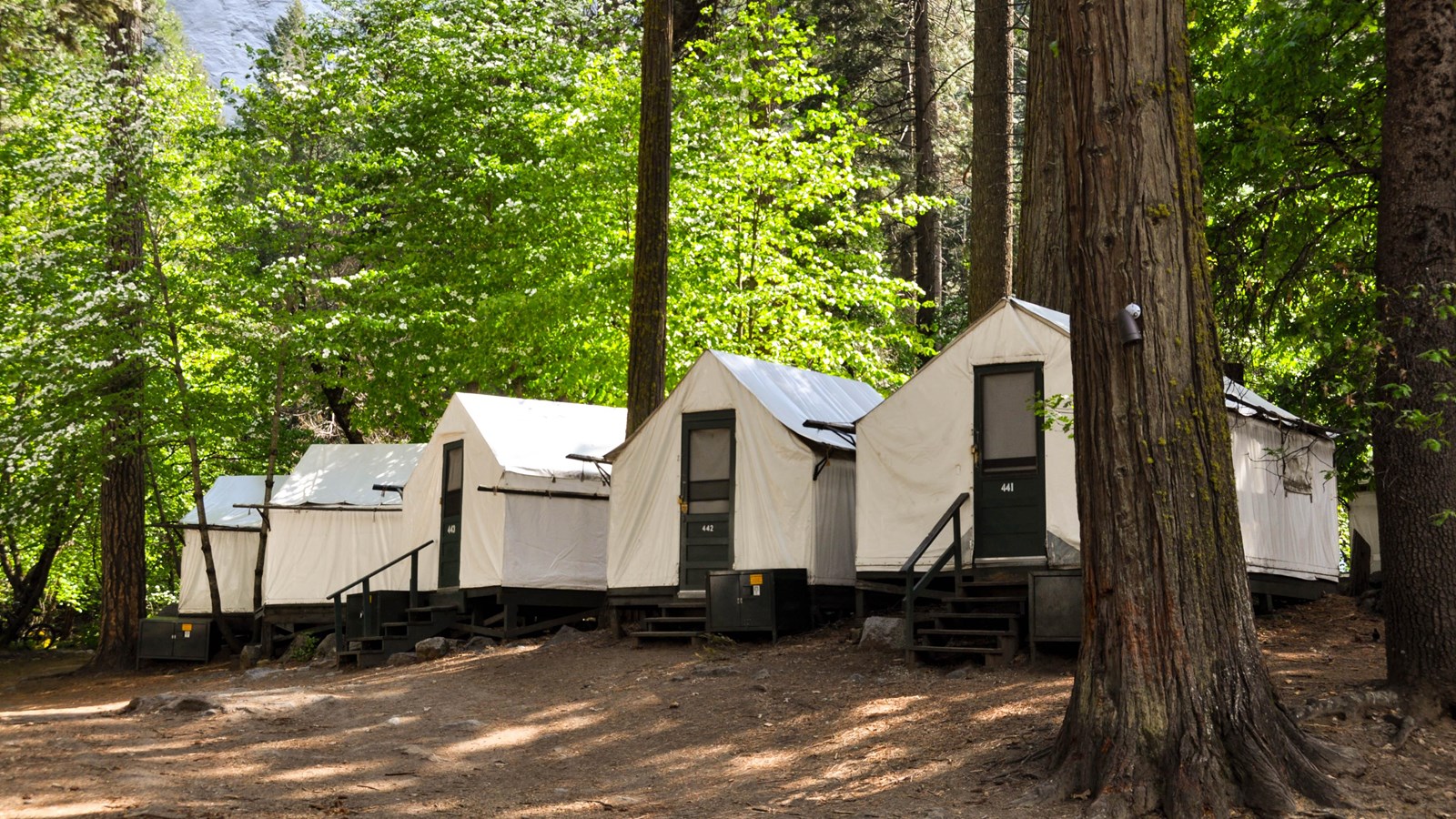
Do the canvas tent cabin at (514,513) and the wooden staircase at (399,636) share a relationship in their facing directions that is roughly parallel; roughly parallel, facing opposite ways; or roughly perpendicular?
roughly parallel

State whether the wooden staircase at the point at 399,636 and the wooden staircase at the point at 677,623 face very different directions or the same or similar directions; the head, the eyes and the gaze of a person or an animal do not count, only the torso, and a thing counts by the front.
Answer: same or similar directions

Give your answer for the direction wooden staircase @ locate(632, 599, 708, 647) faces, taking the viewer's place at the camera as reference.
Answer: facing the viewer and to the left of the viewer

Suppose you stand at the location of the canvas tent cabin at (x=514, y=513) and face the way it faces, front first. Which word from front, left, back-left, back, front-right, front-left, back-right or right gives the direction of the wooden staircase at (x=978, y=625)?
left

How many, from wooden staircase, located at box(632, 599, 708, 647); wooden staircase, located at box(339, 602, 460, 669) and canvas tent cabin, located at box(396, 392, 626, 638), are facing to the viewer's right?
0

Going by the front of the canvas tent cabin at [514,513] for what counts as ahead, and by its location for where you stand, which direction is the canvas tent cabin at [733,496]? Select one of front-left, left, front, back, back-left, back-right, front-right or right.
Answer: left

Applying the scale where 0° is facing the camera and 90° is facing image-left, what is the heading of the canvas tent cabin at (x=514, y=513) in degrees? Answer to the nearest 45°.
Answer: approximately 45°

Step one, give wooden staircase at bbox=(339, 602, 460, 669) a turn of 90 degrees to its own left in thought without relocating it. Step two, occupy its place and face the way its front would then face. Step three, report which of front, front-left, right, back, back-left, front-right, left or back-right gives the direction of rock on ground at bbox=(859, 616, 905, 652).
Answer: front

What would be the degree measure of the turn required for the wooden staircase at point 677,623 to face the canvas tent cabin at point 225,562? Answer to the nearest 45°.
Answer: approximately 90° to its right

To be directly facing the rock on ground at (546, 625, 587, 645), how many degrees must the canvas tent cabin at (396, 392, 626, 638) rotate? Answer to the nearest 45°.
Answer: approximately 90° to its left

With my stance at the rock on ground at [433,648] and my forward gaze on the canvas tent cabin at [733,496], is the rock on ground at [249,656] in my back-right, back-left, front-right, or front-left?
back-left

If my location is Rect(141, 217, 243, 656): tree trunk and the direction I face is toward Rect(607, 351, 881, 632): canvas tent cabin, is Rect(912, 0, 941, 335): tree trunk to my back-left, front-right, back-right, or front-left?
front-left

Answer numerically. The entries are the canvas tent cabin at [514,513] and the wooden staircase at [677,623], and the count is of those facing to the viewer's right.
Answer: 0

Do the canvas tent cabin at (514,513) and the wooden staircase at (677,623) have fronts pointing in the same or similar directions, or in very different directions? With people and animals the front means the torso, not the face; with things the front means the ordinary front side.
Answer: same or similar directions

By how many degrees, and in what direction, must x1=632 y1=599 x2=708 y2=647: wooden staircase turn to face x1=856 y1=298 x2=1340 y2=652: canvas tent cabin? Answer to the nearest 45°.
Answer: approximately 90° to its left

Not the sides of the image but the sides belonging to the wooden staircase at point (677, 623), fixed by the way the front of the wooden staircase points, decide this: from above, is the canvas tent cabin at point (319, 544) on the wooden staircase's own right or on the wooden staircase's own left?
on the wooden staircase's own right

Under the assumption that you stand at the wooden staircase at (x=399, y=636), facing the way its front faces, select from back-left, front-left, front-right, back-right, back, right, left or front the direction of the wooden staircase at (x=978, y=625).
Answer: left

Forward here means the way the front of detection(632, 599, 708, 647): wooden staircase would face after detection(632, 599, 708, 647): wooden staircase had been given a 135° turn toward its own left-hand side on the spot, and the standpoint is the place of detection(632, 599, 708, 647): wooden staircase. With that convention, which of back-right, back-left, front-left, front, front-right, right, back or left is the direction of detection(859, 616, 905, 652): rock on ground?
front-right

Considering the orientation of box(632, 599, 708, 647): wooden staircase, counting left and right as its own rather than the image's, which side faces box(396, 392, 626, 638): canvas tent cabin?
right
